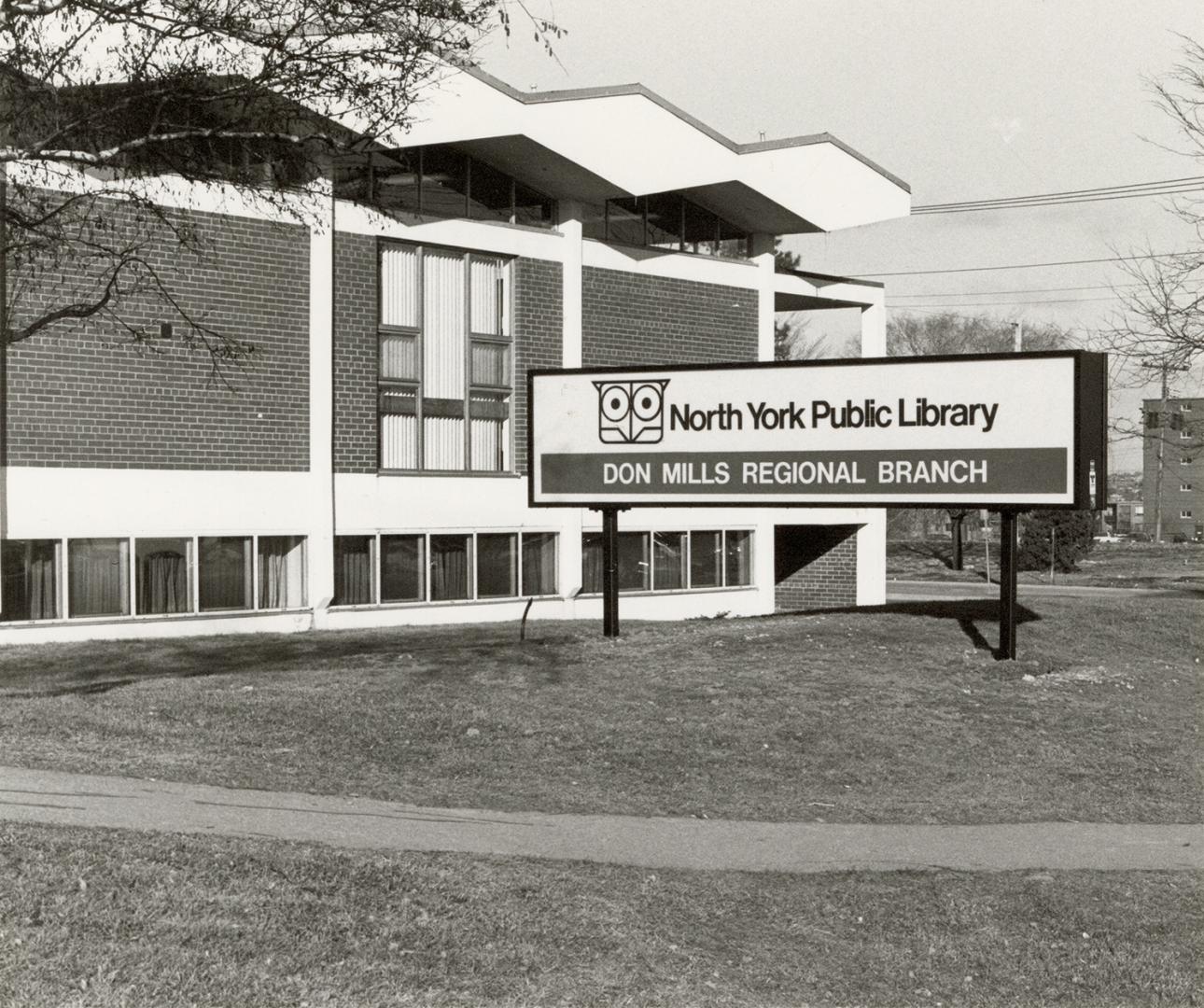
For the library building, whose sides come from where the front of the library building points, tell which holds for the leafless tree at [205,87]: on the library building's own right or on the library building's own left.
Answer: on the library building's own right

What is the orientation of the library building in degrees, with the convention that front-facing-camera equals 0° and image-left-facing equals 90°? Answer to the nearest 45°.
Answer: approximately 315°
